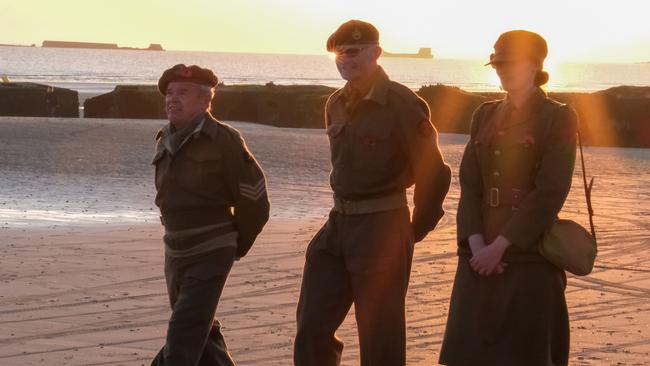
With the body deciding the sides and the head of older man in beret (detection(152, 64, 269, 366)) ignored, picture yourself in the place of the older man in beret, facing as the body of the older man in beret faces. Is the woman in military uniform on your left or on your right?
on your left

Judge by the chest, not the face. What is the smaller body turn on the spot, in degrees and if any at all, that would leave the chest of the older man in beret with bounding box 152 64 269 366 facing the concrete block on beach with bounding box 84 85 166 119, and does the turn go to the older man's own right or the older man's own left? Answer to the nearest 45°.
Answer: approximately 135° to the older man's own right

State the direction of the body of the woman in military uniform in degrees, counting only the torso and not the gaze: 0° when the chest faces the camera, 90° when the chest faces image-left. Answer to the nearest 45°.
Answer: approximately 45°

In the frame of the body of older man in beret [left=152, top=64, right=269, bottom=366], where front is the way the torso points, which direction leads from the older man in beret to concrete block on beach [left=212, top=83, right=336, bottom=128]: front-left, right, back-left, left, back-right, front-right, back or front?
back-right

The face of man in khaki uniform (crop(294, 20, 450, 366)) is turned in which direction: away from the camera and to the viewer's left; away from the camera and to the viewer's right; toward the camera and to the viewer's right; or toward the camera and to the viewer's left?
toward the camera and to the viewer's left

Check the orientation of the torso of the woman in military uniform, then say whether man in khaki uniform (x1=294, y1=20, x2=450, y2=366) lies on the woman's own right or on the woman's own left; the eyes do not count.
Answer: on the woman's own right

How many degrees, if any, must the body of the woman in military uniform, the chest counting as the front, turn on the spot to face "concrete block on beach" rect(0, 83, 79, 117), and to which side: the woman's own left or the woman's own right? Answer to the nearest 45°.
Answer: approximately 90° to the woman's own right

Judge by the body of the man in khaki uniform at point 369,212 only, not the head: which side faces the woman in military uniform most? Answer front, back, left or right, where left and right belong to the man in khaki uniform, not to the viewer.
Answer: left
